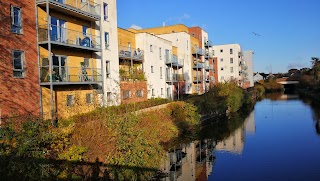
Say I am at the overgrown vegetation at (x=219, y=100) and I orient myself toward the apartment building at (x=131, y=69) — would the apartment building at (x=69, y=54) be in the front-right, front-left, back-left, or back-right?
front-left

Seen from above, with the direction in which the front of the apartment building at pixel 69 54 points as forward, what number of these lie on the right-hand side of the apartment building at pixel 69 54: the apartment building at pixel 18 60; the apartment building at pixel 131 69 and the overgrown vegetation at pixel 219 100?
1

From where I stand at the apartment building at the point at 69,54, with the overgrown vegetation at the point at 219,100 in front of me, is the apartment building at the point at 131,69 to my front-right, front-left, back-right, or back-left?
front-left

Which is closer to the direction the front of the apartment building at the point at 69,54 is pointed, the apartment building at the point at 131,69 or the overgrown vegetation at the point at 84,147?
the overgrown vegetation

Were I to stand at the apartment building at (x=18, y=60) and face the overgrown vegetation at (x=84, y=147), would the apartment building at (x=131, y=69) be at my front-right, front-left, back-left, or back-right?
back-left

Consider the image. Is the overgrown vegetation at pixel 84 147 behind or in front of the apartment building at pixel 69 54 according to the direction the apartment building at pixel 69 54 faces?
in front

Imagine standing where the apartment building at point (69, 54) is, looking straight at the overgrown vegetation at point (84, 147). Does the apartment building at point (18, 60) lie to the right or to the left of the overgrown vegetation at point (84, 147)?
right

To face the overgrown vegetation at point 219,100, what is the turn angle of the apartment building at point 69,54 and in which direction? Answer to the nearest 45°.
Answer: approximately 90° to its left

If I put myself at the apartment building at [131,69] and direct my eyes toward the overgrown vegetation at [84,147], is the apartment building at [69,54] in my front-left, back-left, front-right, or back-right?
front-right

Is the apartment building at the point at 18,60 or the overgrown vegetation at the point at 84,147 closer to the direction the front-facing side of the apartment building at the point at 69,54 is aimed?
the overgrown vegetation

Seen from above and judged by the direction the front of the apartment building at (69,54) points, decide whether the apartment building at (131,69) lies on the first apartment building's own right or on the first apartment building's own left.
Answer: on the first apartment building's own left

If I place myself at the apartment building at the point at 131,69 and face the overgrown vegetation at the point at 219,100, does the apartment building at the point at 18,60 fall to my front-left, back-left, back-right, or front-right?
back-right

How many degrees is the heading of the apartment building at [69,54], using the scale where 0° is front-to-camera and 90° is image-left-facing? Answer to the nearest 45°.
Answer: approximately 315°
